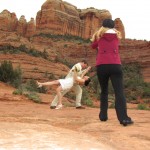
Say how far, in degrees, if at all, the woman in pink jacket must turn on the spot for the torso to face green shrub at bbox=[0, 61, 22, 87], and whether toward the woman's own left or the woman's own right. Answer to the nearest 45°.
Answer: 0° — they already face it

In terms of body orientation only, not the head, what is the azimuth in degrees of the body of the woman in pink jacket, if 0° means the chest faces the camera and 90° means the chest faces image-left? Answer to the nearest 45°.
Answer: approximately 180°
